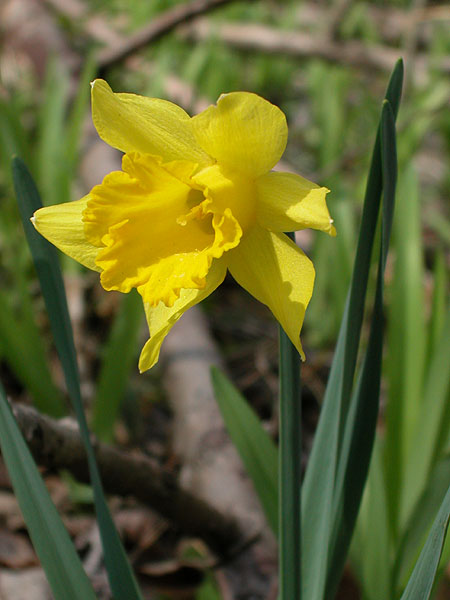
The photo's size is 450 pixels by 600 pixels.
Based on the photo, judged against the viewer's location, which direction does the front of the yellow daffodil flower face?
facing the viewer and to the left of the viewer
